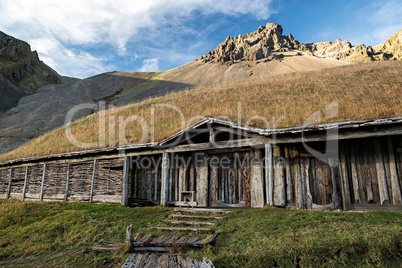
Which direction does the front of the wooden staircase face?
toward the camera
